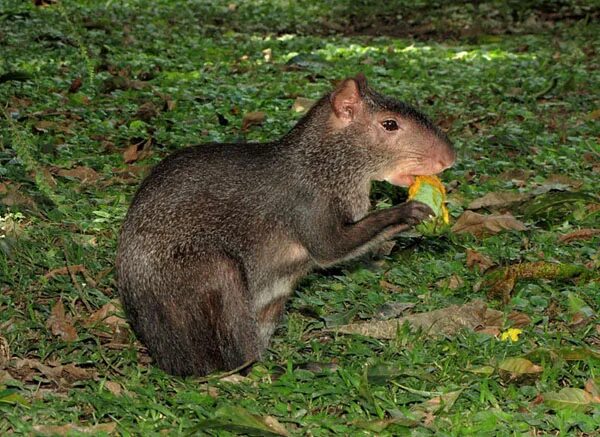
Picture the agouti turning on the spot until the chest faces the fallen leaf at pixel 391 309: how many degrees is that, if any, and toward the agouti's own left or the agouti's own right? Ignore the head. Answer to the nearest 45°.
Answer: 0° — it already faces it

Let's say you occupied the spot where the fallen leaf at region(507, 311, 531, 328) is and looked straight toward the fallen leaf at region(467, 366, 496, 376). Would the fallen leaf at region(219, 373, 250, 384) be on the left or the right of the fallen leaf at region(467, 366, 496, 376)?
right

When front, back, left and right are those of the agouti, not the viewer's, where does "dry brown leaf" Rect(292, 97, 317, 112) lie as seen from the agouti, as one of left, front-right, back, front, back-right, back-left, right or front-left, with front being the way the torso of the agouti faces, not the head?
left

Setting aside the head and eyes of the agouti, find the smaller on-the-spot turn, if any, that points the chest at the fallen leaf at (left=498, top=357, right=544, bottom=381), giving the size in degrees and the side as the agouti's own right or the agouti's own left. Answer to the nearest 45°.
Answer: approximately 45° to the agouti's own right

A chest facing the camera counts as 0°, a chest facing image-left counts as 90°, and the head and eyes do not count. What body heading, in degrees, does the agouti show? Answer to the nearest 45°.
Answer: approximately 270°

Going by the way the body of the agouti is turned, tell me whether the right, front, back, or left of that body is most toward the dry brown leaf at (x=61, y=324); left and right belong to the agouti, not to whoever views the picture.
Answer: back

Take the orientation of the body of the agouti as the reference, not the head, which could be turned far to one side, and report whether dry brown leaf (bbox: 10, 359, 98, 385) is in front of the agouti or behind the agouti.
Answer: behind

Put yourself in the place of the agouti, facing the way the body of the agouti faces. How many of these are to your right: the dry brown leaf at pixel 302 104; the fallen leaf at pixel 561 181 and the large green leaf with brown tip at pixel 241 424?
1

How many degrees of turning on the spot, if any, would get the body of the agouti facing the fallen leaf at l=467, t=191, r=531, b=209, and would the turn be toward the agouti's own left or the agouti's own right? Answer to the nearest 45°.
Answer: approximately 45° to the agouti's own left

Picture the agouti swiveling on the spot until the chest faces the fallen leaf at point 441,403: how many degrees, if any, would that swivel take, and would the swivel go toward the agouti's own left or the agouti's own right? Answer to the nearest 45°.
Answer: approximately 45° to the agouti's own right

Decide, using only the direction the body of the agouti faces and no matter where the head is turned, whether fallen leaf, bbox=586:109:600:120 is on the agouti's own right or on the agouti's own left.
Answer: on the agouti's own left

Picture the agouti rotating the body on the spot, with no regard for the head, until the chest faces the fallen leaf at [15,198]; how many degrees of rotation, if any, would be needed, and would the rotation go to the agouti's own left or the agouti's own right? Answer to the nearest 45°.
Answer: approximately 135° to the agouti's own left

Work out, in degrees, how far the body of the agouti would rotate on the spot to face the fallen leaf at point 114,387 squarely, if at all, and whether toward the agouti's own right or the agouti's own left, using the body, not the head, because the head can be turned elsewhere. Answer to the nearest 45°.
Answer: approximately 135° to the agouti's own right

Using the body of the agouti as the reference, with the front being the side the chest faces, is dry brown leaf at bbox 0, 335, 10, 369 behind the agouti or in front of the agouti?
behind
